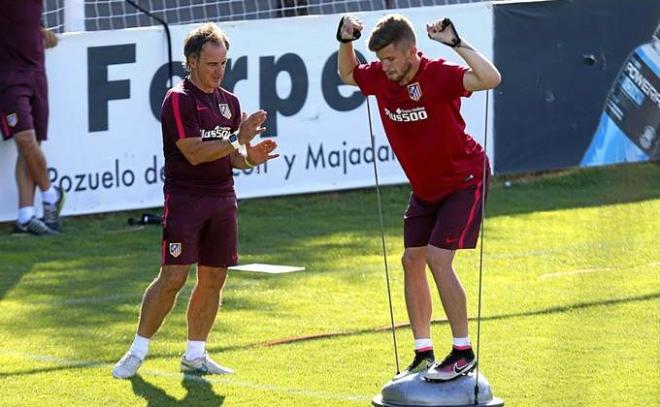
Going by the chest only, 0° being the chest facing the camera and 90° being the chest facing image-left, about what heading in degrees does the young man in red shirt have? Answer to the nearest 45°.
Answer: approximately 45°

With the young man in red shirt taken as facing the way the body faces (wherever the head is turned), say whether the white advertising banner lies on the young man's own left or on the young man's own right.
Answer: on the young man's own right

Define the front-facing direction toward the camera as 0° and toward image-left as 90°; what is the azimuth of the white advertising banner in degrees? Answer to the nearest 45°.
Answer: approximately 0°
